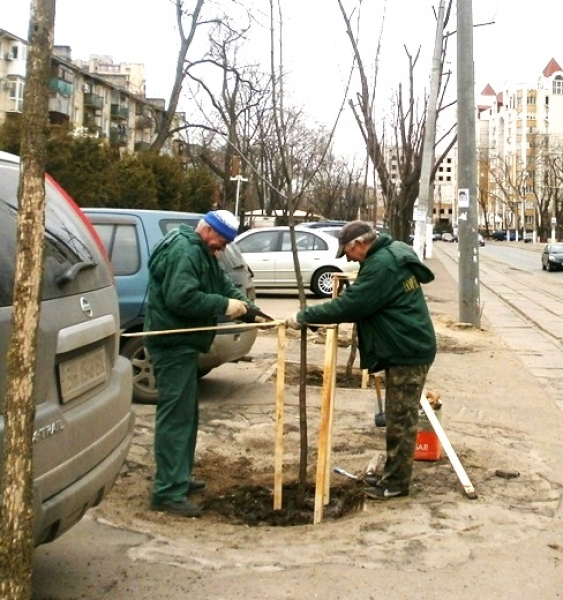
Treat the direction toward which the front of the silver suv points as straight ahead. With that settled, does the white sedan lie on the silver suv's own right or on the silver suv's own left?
on the silver suv's own right

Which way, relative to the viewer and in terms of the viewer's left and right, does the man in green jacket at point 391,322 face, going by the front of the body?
facing to the left of the viewer

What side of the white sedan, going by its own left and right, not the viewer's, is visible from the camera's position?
left

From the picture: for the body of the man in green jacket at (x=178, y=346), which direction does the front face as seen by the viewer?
to the viewer's right

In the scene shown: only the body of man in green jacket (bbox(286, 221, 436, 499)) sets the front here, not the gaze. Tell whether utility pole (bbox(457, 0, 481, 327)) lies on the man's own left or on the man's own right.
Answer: on the man's own right
